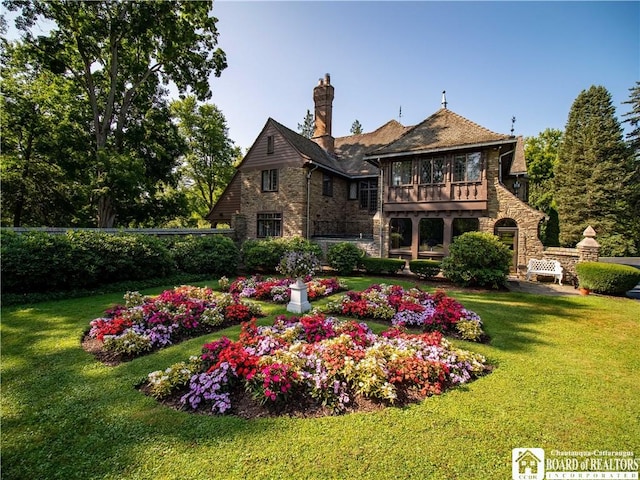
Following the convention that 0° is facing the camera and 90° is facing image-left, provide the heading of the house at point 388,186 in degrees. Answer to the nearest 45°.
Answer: approximately 0°

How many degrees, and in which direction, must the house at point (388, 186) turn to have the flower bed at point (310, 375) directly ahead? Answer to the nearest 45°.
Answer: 0° — it already faces it

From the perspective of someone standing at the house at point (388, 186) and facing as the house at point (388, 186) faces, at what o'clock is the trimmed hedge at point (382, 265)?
The trimmed hedge is roughly at 12 o'clock from the house.

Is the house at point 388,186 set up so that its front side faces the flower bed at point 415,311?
yes

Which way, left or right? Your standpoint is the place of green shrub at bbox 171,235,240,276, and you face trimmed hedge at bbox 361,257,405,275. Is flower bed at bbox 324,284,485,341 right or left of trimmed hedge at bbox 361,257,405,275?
right

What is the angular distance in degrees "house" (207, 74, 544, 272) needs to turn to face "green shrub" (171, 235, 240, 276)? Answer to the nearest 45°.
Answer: approximately 45° to its right

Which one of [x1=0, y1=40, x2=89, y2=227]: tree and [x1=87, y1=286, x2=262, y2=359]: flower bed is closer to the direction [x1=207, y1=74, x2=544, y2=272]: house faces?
the flower bed

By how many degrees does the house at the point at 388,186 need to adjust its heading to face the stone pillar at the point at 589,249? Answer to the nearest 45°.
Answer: approximately 45° to its left

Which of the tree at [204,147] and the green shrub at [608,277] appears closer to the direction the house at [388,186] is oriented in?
the green shrub

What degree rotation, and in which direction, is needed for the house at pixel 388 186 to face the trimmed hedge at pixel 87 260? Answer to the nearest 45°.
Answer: approximately 45° to its right

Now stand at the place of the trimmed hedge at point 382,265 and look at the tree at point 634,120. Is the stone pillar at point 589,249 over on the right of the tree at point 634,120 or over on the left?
right
